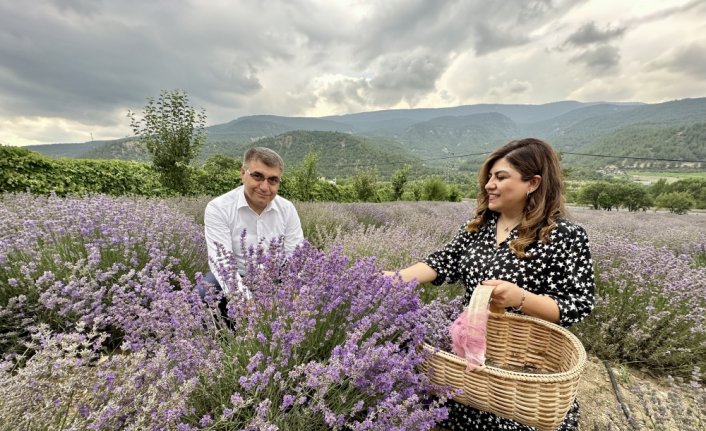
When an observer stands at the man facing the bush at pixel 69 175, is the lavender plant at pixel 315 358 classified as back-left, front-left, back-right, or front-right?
back-left

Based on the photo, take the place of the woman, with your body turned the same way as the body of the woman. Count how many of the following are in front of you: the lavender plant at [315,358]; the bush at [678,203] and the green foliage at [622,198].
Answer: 1

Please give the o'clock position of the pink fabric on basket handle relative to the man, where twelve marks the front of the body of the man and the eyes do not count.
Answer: The pink fabric on basket handle is roughly at 11 o'clock from the man.

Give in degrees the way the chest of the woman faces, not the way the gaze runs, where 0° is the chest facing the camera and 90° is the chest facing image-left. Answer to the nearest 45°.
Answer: approximately 45°

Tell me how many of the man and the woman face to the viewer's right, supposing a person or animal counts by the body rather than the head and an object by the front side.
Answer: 0

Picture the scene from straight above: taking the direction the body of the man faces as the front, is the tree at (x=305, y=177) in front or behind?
behind

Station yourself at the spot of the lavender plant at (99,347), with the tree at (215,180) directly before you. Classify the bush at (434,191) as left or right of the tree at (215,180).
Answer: right

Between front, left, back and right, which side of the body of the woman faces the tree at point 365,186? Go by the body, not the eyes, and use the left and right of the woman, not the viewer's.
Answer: right

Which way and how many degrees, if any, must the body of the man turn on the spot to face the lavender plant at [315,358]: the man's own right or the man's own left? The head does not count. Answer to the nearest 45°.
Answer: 0° — they already face it

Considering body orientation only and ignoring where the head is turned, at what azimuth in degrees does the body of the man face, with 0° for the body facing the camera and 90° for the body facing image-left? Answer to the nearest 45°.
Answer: approximately 0°

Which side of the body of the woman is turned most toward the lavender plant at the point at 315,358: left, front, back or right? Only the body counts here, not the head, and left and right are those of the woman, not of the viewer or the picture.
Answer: front

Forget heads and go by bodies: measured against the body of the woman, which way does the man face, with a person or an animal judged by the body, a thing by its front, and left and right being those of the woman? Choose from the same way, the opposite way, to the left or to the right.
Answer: to the left

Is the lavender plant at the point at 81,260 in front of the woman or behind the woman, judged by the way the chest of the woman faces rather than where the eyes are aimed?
in front

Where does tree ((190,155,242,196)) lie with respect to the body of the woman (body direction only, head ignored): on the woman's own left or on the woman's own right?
on the woman's own right
